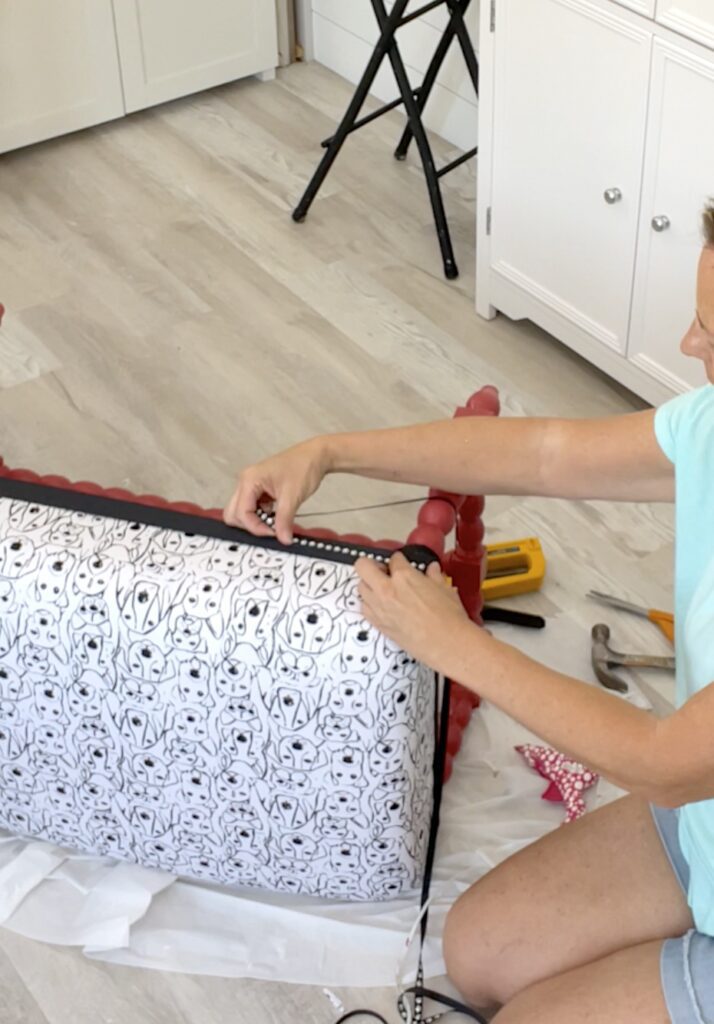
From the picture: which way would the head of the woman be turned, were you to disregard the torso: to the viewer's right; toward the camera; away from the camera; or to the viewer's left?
to the viewer's left

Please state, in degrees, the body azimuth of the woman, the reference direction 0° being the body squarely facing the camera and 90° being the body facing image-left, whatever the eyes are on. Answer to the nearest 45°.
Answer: approximately 90°

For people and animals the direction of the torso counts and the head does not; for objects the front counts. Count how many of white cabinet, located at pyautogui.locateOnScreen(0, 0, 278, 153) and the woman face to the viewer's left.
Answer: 1

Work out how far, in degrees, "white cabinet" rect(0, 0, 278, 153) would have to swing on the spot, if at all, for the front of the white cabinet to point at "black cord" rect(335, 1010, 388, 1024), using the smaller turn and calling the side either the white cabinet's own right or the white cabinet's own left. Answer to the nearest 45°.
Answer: approximately 45° to the white cabinet's own right

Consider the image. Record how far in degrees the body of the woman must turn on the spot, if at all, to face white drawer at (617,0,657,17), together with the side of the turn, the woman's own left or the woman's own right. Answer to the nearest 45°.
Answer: approximately 90° to the woman's own right

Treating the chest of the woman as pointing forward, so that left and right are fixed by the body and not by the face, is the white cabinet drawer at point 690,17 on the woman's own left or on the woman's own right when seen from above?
on the woman's own right

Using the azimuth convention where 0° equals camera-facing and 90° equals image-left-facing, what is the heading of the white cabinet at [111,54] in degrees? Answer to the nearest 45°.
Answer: approximately 315°

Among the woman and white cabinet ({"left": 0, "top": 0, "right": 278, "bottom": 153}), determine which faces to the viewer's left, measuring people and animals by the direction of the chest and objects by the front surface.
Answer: the woman

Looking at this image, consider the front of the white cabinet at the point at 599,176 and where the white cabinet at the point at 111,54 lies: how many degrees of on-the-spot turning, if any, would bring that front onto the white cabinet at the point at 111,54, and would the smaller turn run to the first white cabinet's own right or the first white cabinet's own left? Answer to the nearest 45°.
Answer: approximately 90° to the first white cabinet's own right
